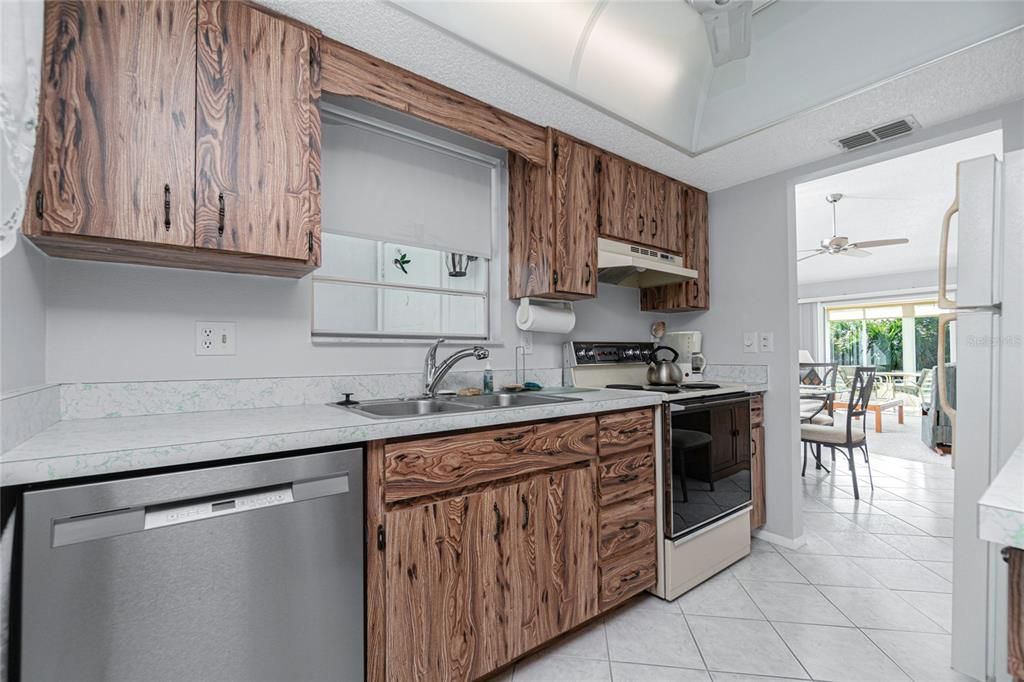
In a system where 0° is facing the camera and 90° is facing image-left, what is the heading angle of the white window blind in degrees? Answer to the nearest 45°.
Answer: approximately 315°

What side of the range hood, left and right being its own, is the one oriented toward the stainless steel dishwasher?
right

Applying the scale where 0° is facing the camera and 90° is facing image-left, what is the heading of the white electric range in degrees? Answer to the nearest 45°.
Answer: approximately 315°

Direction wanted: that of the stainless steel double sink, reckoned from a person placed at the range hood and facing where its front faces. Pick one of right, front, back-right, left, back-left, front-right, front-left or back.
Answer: right

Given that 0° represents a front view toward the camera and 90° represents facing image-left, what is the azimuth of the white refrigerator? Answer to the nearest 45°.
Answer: approximately 90°

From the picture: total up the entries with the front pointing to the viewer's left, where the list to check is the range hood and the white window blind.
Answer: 0

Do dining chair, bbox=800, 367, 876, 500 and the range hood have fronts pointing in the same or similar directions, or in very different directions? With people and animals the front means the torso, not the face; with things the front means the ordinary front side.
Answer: very different directions

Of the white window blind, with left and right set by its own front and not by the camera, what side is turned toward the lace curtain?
right

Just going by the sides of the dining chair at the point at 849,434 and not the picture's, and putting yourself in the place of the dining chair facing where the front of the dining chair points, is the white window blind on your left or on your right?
on your left

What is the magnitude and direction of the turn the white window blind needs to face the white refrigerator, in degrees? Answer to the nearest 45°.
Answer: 0° — it already faces it

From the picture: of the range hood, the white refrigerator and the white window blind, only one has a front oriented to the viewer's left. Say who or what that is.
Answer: the white refrigerator

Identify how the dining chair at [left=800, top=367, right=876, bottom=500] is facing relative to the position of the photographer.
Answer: facing away from the viewer and to the left of the viewer

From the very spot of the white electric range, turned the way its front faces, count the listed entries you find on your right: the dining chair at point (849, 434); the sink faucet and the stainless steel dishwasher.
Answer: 2
